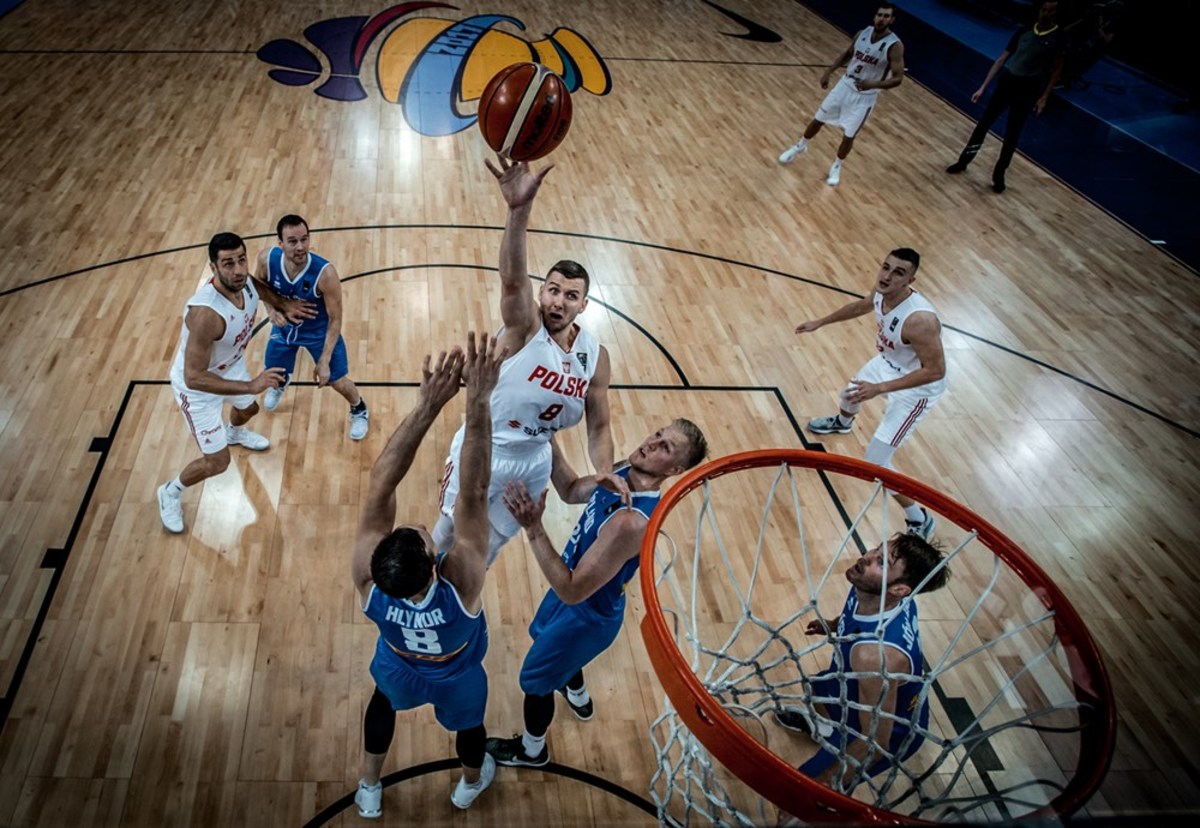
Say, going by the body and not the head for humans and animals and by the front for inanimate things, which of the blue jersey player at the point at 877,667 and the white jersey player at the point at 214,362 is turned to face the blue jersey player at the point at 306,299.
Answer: the blue jersey player at the point at 877,667

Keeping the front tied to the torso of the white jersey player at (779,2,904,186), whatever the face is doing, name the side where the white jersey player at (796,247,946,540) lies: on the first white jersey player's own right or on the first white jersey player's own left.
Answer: on the first white jersey player's own left

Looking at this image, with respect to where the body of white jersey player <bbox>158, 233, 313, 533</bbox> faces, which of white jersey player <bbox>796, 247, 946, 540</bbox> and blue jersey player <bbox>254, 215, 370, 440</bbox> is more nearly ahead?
the white jersey player

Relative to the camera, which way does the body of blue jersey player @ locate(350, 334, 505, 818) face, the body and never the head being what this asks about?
away from the camera

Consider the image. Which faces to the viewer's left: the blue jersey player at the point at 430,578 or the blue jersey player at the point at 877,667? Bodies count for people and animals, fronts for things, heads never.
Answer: the blue jersey player at the point at 877,667

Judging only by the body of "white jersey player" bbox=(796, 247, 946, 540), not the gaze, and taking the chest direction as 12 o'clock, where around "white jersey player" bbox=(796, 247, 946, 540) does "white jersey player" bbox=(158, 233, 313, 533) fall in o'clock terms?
"white jersey player" bbox=(158, 233, 313, 533) is roughly at 12 o'clock from "white jersey player" bbox=(796, 247, 946, 540).

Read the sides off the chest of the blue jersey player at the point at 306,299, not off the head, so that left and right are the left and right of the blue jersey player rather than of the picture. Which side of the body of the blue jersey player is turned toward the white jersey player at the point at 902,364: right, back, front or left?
left

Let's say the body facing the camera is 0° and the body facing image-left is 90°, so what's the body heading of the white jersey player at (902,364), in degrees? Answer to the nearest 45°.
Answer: approximately 45°

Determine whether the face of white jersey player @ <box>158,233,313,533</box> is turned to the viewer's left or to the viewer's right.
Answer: to the viewer's right

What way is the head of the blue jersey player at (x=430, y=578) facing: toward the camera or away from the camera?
away from the camera
